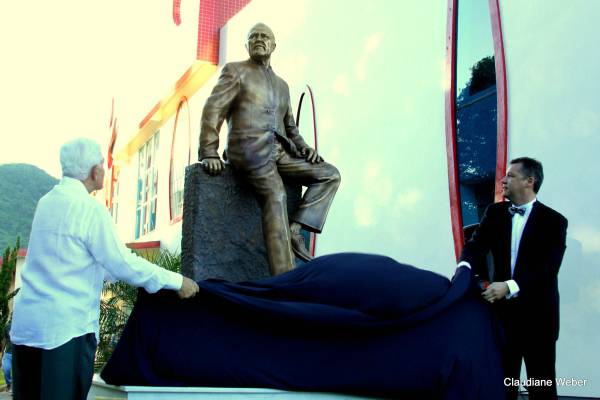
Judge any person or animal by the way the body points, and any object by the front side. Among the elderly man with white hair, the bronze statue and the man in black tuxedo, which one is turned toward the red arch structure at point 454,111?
the elderly man with white hair

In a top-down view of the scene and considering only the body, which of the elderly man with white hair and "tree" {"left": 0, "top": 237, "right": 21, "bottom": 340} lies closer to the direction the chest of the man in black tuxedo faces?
the elderly man with white hair

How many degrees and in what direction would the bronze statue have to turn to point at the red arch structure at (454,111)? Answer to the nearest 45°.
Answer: approximately 90° to its left

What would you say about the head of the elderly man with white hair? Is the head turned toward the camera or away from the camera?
away from the camera

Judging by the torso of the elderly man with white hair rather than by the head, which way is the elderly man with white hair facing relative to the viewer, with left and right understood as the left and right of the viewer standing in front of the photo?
facing away from the viewer and to the right of the viewer

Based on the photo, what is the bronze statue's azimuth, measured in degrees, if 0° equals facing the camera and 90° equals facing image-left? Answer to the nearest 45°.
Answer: approximately 315°

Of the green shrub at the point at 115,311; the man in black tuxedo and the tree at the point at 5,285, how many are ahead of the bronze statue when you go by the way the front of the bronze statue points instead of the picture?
1

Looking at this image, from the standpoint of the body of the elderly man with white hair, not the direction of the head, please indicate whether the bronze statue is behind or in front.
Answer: in front

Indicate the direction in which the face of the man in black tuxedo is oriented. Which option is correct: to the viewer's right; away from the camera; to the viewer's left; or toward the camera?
to the viewer's left

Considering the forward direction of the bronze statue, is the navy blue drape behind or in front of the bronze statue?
in front

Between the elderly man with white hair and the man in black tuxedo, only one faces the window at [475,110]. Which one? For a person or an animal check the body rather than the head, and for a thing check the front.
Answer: the elderly man with white hair
